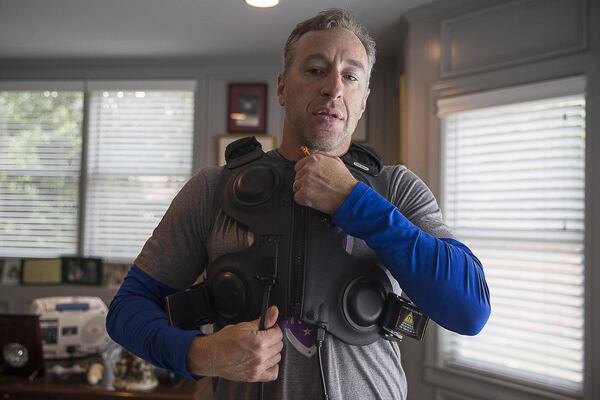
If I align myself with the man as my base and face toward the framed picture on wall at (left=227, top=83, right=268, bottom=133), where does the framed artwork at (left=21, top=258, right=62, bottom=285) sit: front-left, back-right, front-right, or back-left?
front-left

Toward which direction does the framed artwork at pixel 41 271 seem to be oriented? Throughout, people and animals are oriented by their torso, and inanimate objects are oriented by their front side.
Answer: toward the camera

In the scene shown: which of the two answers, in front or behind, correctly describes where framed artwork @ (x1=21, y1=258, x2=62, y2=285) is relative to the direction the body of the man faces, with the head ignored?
behind

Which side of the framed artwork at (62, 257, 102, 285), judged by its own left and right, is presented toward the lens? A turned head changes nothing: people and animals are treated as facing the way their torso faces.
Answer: front

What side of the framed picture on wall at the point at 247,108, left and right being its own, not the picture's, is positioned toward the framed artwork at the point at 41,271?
right

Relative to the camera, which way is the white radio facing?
toward the camera

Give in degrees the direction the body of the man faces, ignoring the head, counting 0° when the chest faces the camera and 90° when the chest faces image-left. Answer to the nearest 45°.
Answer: approximately 0°

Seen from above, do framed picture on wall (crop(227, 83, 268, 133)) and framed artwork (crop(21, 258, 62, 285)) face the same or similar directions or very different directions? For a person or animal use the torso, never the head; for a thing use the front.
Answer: same or similar directions

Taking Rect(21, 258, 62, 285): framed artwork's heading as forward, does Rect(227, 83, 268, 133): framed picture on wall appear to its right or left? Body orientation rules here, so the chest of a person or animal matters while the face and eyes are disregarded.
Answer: on its left

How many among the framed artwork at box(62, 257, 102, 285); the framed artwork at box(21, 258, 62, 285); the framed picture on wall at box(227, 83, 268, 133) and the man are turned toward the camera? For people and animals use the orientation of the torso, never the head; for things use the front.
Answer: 4

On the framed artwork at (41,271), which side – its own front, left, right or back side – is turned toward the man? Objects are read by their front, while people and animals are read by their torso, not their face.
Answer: front
